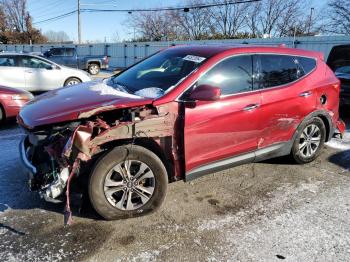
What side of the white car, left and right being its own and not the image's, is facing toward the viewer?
right

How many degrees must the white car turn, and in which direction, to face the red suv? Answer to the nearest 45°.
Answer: approximately 90° to its right

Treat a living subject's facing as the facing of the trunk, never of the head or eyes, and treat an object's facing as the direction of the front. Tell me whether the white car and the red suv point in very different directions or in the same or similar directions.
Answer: very different directions

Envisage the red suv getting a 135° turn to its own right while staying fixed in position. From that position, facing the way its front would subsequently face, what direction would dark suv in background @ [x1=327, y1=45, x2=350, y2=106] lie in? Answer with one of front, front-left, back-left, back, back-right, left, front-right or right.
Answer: front-right

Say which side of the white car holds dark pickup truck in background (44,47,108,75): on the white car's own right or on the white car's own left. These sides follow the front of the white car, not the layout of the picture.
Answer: on the white car's own left

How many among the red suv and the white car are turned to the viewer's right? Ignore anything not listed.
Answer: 1

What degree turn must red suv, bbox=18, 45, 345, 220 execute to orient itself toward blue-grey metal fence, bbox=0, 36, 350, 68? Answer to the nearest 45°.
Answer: approximately 135° to its right
